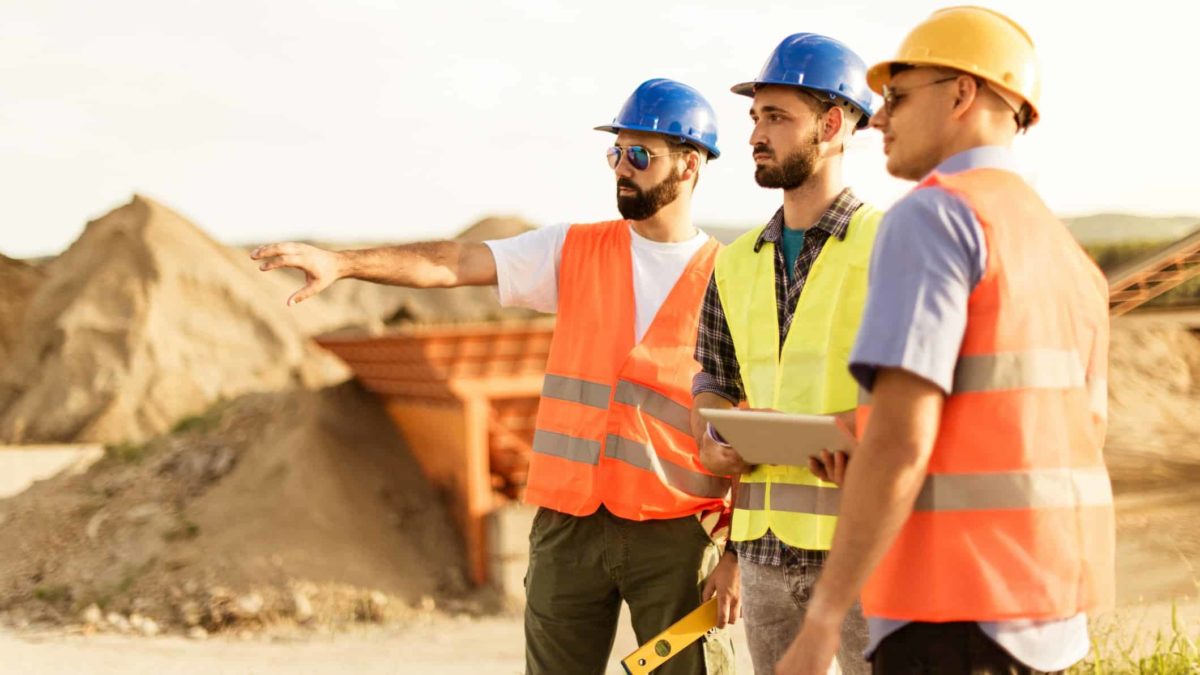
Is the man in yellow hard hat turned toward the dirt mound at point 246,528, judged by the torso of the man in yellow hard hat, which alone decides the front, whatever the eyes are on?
yes

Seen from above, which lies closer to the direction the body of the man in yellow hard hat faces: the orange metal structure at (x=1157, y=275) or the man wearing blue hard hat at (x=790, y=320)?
the man wearing blue hard hat

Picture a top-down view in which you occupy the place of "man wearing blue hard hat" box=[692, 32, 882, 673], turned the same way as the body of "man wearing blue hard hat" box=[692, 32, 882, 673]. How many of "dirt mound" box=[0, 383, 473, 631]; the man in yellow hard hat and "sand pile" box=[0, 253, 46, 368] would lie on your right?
2

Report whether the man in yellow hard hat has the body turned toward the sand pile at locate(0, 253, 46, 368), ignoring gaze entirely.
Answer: yes

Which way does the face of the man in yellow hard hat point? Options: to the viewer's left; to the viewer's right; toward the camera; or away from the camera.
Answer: to the viewer's left

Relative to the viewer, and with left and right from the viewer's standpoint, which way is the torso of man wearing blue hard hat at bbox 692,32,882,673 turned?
facing the viewer and to the left of the viewer

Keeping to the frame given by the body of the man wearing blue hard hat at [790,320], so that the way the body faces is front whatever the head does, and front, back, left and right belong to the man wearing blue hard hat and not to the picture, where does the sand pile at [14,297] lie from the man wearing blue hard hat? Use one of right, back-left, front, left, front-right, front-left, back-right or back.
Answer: right

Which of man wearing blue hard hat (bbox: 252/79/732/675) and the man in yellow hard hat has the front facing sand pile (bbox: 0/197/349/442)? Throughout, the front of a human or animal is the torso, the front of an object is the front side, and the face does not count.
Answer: the man in yellow hard hat

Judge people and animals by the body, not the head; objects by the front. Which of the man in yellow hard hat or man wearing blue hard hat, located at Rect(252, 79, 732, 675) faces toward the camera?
the man wearing blue hard hat

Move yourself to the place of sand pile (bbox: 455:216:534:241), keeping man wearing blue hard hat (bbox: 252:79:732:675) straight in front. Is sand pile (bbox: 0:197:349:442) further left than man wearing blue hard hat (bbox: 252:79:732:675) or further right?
right

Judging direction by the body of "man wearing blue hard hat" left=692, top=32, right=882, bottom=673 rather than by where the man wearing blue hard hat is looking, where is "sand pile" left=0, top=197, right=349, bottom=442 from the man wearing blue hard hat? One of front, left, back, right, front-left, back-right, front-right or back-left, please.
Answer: right

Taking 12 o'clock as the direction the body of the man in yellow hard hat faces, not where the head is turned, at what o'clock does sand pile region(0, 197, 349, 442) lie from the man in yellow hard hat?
The sand pile is roughly at 12 o'clock from the man in yellow hard hat.

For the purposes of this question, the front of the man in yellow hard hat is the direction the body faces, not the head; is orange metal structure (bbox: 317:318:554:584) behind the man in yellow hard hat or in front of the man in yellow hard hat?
in front

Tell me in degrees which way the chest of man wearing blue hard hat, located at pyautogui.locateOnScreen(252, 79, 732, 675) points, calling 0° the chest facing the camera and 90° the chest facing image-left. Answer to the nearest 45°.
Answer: approximately 0°

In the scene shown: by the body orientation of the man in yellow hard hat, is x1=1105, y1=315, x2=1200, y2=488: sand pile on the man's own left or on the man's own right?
on the man's own right
